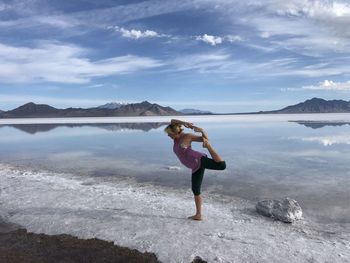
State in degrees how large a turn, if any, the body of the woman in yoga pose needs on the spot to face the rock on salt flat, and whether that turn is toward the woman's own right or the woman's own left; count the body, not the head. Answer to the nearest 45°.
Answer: approximately 180°

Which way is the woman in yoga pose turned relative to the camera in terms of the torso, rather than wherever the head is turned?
to the viewer's left
